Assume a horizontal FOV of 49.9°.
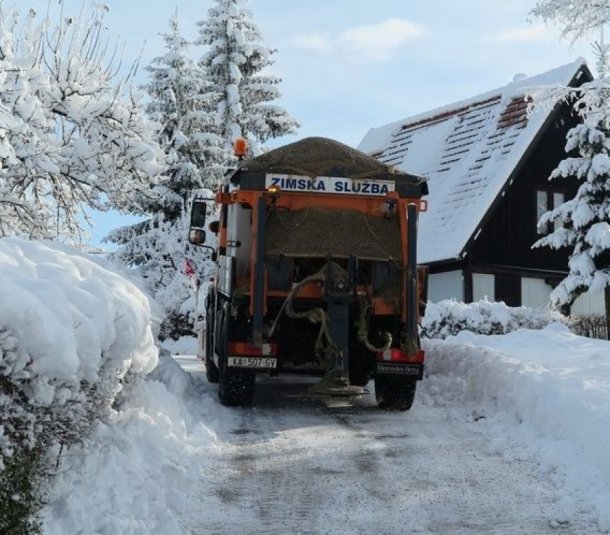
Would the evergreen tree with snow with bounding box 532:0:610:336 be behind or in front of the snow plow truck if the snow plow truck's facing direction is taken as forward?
in front

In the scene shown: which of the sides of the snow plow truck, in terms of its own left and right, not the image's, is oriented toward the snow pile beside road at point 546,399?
right

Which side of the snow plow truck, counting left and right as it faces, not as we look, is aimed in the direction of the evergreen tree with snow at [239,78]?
front

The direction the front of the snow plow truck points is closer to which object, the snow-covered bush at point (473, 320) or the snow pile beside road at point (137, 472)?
the snow-covered bush

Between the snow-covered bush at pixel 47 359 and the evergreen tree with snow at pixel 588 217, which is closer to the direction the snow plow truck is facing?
the evergreen tree with snow

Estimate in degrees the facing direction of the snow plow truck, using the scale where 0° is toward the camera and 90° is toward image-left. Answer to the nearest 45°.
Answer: approximately 180°

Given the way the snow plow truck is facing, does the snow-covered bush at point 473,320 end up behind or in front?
in front

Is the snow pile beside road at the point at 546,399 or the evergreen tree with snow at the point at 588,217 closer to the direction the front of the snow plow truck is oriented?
the evergreen tree with snow

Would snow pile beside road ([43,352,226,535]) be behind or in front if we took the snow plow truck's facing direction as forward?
behind

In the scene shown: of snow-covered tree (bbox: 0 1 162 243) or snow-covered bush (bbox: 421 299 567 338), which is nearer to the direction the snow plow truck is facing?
the snow-covered bush

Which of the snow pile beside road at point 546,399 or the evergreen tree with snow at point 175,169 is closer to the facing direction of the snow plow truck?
the evergreen tree with snow

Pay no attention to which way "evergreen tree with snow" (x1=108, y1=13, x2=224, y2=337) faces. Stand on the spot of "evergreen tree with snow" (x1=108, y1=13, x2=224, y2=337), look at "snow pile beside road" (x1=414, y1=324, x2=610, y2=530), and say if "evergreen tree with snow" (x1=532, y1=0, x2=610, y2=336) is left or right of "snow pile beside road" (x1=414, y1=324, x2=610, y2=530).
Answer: left
